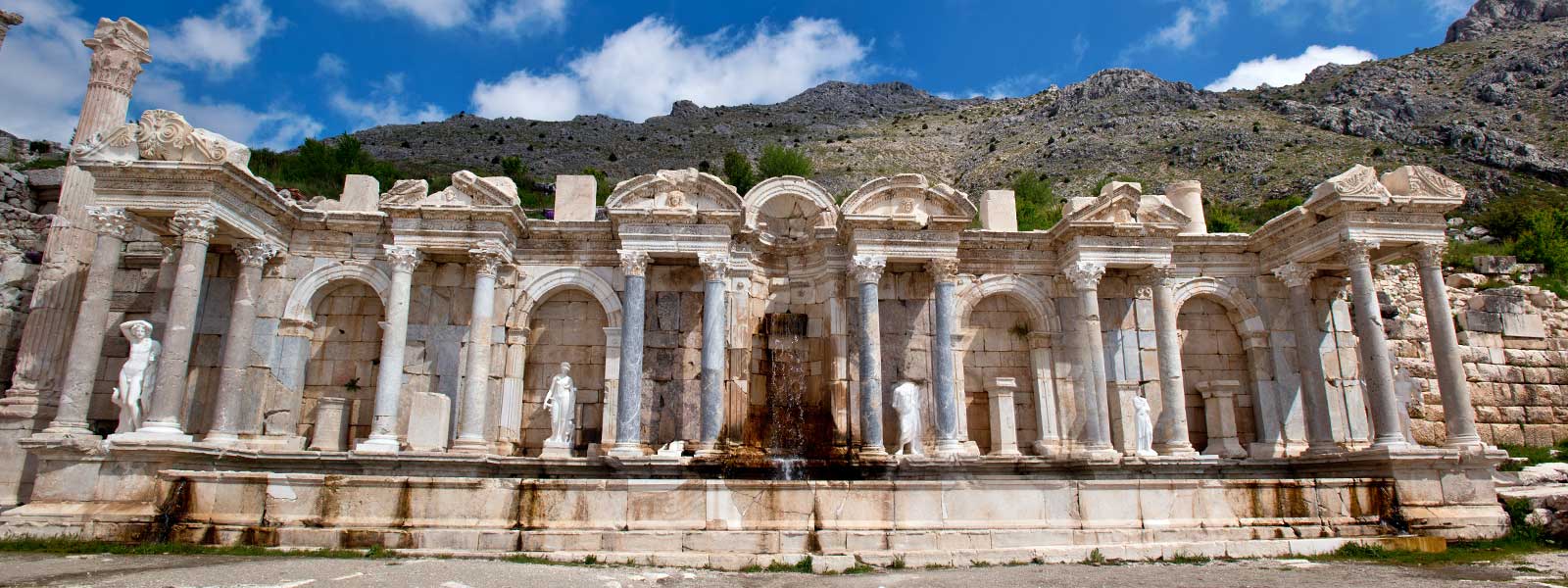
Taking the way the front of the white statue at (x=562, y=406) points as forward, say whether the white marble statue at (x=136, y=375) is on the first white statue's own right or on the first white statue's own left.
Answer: on the first white statue's own right

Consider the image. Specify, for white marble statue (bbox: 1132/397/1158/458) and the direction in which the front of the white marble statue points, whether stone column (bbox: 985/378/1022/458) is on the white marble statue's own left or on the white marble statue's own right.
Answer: on the white marble statue's own right

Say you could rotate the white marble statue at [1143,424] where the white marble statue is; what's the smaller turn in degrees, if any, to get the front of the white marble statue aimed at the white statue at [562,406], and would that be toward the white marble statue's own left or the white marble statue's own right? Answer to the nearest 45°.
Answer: approximately 45° to the white marble statue's own right

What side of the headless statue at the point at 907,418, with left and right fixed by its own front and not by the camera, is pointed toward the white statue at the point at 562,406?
right

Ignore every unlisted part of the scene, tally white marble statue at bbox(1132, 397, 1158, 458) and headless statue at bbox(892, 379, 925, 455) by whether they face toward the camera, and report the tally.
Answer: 2

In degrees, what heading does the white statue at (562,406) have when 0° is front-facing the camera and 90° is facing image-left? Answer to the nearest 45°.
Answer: approximately 0°

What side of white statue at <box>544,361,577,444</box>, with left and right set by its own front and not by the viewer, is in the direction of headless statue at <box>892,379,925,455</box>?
left

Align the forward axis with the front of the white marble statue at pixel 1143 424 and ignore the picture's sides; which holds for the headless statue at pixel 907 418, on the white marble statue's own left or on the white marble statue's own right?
on the white marble statue's own right

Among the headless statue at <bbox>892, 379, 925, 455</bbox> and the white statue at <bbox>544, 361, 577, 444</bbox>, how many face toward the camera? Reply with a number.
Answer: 2

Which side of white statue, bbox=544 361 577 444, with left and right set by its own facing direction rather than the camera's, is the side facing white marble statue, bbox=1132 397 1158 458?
left
